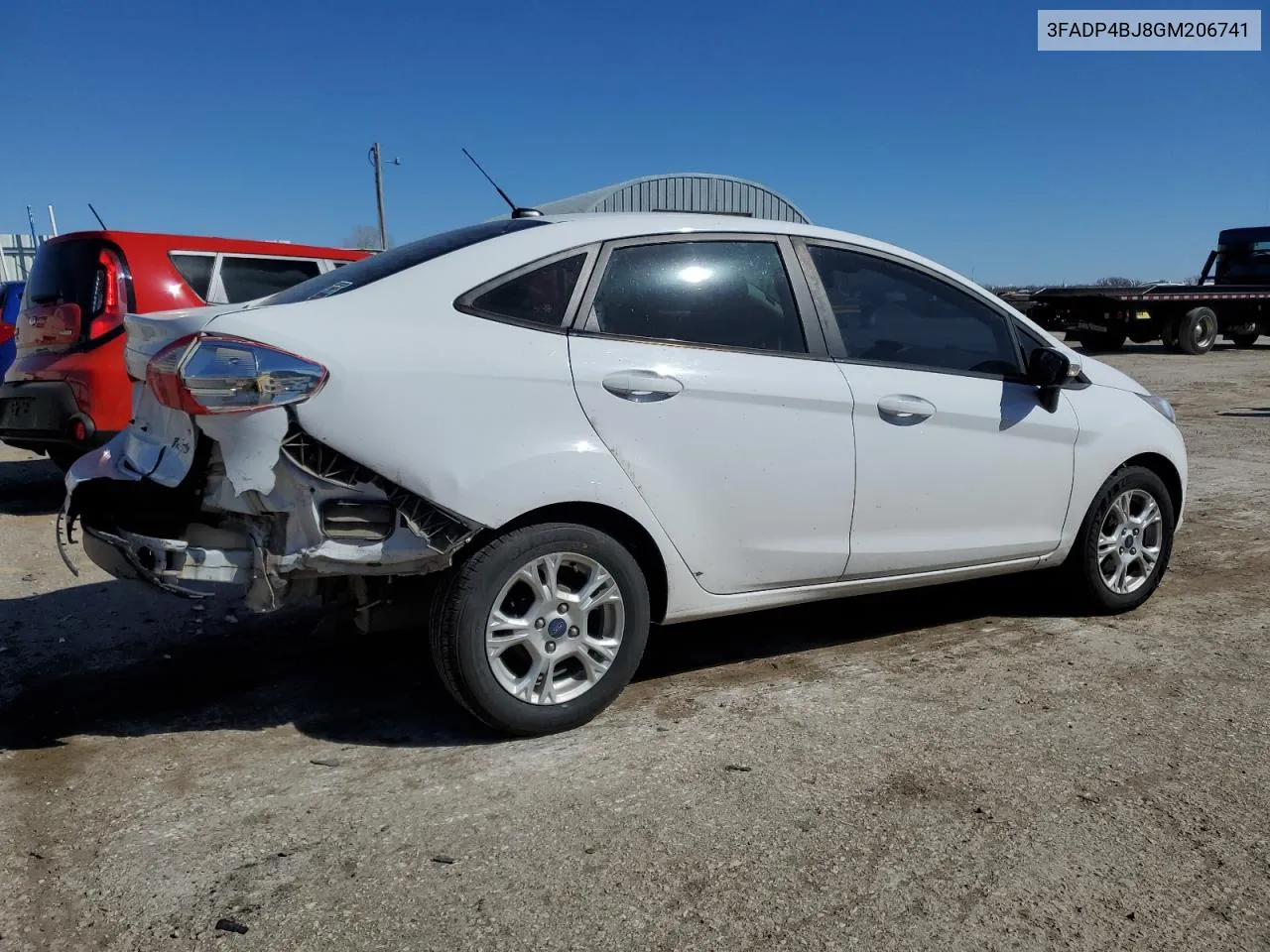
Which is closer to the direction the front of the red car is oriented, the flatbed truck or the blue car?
the flatbed truck

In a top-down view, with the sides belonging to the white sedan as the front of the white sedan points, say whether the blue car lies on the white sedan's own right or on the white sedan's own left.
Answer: on the white sedan's own left

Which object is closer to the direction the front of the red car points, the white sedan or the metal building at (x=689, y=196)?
the metal building

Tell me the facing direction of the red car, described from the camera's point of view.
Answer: facing away from the viewer and to the right of the viewer

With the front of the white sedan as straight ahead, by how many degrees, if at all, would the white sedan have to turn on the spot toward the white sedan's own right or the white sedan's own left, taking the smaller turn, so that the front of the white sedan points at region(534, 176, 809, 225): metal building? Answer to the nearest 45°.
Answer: approximately 45° to the white sedan's own left

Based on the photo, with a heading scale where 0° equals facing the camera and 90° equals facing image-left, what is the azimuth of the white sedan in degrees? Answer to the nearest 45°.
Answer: approximately 225°
